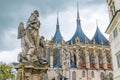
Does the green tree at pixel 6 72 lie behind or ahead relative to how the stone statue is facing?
behind

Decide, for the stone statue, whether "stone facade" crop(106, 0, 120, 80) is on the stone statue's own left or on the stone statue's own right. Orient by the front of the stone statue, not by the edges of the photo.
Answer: on the stone statue's own left

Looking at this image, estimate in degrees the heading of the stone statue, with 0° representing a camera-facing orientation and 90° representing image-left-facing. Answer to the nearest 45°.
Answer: approximately 315°
